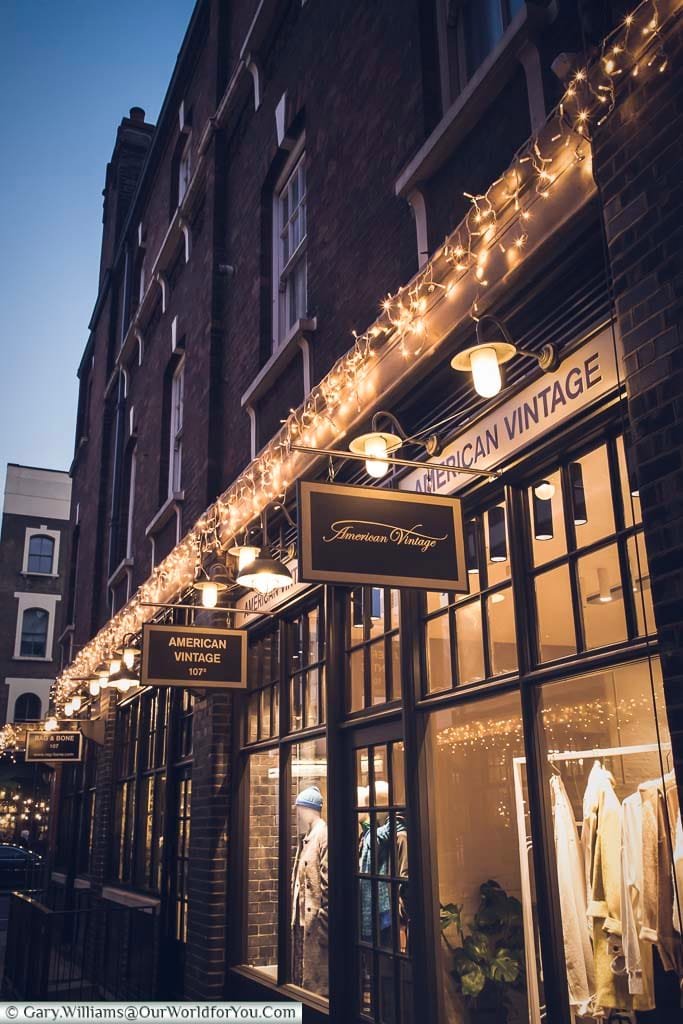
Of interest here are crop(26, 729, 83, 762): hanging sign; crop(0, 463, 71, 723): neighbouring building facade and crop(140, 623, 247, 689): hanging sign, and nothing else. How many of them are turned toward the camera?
3

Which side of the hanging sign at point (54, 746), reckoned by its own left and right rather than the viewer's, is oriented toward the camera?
front

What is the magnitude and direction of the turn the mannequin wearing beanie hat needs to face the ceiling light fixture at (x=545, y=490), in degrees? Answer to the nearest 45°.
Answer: approximately 45° to its left

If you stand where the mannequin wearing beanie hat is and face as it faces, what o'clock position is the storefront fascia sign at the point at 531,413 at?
The storefront fascia sign is roughly at 10 o'clock from the mannequin wearing beanie hat.

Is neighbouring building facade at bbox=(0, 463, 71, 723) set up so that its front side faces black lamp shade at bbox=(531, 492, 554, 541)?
yes

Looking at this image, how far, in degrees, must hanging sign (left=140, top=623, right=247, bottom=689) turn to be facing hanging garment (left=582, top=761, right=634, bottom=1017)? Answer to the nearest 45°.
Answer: approximately 45° to its left

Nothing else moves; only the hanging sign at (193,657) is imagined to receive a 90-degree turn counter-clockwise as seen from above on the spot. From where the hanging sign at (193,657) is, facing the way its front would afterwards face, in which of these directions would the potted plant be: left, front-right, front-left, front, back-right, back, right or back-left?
front-right

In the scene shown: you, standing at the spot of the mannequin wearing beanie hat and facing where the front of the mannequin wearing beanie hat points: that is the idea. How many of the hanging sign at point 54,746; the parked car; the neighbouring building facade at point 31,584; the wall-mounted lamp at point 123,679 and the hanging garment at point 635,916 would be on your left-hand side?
1

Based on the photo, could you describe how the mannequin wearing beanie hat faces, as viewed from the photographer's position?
facing the viewer and to the left of the viewer

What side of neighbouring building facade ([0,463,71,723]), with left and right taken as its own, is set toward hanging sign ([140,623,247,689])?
front

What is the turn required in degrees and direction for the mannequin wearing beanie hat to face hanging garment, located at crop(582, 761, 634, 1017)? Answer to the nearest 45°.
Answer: approximately 90° to its left

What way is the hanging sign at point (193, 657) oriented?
toward the camera

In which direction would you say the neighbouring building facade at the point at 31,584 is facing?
toward the camera

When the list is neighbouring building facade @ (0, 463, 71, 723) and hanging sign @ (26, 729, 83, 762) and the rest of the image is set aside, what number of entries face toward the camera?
2
